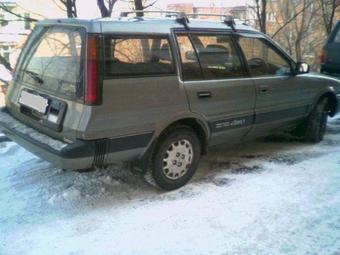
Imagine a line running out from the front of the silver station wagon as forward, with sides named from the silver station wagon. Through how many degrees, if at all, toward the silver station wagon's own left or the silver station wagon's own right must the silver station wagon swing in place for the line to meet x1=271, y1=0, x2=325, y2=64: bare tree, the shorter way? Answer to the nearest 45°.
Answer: approximately 45° to the silver station wagon's own left

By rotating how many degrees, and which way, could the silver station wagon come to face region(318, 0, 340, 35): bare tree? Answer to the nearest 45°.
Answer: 0° — it already faces it

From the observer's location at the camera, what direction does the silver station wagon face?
facing away from the viewer and to the right of the viewer

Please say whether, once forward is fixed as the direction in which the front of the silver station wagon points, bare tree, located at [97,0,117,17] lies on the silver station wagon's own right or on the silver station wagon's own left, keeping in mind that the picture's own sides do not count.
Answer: on the silver station wagon's own left
